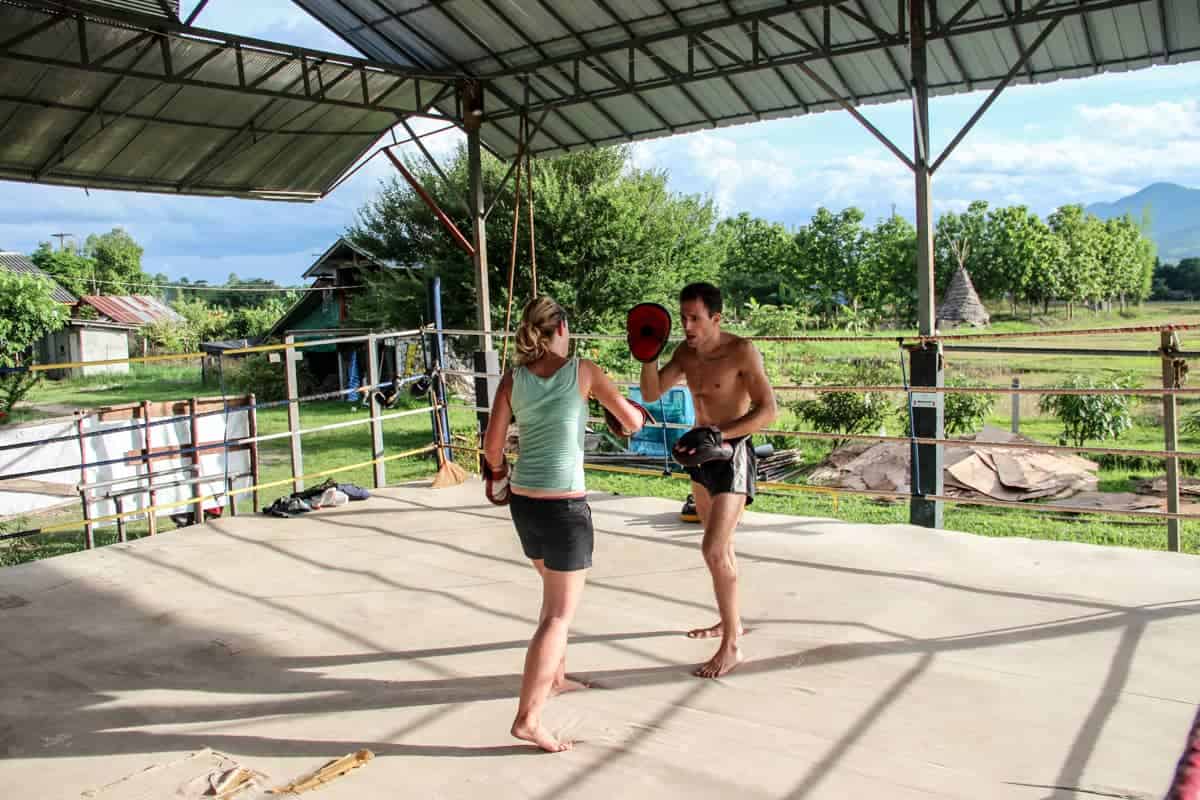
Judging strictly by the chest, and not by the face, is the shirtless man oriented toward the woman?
yes

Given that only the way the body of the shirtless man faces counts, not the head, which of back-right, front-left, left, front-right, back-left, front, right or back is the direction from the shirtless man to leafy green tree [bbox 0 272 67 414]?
right

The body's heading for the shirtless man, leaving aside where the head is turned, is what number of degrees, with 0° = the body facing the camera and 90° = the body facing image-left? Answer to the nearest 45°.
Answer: approximately 45°

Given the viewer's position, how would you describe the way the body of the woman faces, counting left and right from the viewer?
facing away from the viewer and to the right of the viewer

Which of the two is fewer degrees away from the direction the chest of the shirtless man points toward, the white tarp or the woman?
the woman

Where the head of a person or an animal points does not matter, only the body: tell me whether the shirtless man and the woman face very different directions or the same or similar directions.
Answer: very different directions

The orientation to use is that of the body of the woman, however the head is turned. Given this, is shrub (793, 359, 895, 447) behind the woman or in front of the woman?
in front

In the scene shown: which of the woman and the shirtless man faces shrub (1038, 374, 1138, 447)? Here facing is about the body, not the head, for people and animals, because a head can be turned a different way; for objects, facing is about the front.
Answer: the woman

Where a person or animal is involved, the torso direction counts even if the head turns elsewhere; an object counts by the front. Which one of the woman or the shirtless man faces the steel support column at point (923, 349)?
the woman

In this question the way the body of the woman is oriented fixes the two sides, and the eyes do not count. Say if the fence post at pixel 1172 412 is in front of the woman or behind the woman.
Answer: in front

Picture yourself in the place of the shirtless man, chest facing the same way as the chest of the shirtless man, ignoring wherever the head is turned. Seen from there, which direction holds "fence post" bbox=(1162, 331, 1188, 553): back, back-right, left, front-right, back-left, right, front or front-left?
back

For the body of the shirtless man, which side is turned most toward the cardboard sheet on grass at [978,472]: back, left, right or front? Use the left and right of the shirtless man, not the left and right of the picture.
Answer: back

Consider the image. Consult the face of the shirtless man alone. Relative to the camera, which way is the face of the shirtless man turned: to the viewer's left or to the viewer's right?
to the viewer's left

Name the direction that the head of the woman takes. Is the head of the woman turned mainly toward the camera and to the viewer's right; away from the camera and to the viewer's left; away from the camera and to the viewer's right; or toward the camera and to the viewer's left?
away from the camera and to the viewer's right
